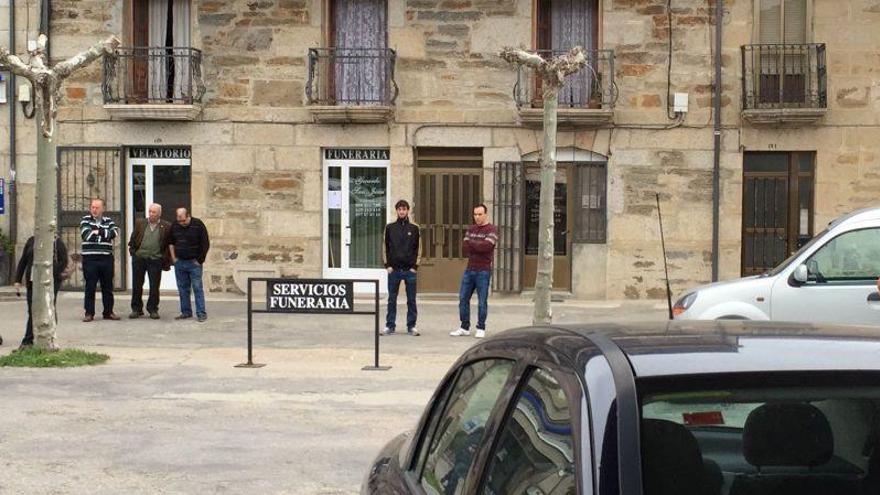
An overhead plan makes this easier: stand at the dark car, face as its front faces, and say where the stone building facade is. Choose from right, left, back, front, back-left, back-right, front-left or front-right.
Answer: front-right

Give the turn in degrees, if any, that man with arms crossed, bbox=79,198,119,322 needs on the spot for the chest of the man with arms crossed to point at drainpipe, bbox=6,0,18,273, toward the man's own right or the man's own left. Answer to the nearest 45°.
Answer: approximately 180°

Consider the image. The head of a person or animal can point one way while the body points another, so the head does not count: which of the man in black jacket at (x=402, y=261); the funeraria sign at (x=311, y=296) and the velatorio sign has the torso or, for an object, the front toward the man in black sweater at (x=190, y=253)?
the velatorio sign

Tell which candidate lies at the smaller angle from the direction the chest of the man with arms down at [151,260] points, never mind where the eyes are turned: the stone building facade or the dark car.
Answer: the dark car

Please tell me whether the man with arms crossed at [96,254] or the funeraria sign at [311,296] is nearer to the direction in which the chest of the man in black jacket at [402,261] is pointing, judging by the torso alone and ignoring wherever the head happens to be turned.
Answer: the funeraria sign

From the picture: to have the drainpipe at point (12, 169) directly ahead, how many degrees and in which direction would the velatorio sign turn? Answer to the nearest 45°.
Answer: approximately 90° to its right

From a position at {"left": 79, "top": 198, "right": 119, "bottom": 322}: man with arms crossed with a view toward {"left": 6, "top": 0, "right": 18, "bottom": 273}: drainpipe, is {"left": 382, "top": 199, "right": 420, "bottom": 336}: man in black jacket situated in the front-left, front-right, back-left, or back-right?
back-right

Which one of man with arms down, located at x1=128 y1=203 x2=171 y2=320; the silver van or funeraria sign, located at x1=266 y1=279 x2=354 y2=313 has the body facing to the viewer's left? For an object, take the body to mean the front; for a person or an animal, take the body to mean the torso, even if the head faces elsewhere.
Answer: the silver van

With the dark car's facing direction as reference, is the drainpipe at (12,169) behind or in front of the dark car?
in front

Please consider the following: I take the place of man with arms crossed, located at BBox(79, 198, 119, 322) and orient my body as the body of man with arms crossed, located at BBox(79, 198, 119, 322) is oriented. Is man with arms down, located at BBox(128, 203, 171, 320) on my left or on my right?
on my left

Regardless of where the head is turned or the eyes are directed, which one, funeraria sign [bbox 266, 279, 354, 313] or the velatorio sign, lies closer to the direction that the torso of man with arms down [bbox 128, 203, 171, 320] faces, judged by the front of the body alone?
the funeraria sign

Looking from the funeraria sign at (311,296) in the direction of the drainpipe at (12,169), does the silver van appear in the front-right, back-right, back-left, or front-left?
back-right

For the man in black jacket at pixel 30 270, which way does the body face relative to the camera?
toward the camera

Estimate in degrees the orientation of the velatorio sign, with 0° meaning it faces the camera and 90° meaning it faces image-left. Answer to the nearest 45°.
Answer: approximately 0°

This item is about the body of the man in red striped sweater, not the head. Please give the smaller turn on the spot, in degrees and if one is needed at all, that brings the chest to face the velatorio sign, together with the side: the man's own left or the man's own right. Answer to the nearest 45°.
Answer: approximately 90° to the man's own right

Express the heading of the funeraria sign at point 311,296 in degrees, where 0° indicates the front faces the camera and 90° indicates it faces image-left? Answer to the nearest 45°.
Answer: approximately 0°

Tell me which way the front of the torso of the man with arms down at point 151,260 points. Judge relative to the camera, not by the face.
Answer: toward the camera

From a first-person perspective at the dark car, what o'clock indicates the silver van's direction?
The silver van is roughly at 2 o'clock from the dark car.

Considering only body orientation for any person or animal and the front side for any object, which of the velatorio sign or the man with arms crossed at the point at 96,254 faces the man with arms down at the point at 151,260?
the velatorio sign

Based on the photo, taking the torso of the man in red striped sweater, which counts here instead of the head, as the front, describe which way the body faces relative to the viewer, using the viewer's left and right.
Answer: facing the viewer and to the left of the viewer

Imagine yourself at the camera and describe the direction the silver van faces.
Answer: facing to the left of the viewer

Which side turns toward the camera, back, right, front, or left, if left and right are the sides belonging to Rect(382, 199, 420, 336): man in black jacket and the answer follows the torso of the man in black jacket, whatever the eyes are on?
front
